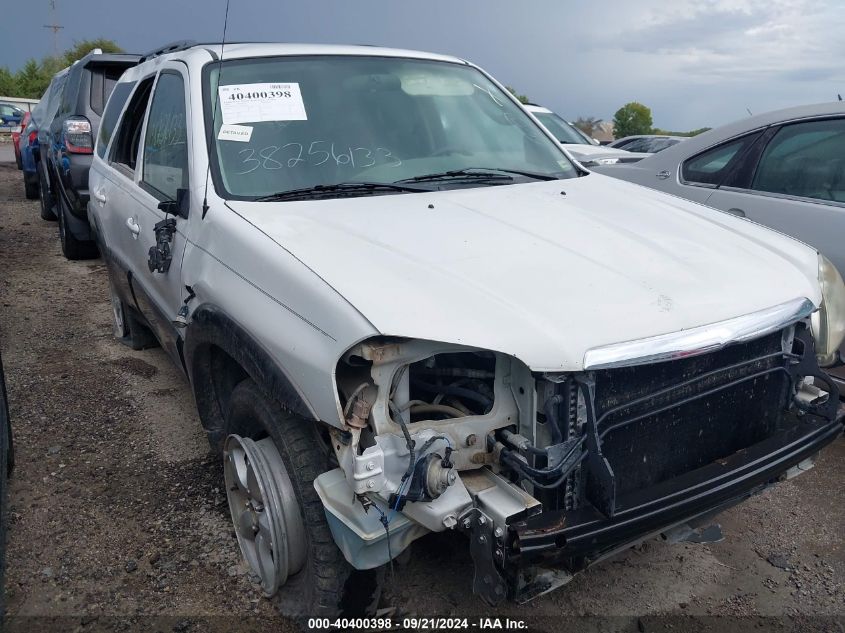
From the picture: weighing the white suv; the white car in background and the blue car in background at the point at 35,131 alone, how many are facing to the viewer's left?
0

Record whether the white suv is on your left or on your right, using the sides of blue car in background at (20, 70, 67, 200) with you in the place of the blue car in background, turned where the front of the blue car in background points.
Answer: on your right

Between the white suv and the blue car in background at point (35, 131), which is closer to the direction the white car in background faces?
the white suv

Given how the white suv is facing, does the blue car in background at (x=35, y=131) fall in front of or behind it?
behind

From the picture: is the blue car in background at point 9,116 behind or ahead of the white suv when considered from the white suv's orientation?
behind

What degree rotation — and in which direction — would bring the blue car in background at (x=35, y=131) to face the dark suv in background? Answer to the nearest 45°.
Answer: approximately 135° to its right

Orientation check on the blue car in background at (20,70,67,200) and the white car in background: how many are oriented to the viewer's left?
0

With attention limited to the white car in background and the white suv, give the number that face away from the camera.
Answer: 0

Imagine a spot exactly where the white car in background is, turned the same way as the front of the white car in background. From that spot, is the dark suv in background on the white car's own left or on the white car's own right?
on the white car's own right

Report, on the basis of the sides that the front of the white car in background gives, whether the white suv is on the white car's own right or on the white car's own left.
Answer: on the white car's own right

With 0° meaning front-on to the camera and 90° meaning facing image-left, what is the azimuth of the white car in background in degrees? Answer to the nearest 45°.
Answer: approximately 315°

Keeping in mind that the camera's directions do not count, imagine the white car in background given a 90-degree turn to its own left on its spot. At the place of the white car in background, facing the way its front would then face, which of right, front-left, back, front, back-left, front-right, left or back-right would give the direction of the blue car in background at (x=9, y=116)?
left

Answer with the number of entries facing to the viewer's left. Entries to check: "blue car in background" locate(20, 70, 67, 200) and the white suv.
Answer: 0

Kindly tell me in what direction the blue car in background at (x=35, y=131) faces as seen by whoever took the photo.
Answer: facing away from the viewer and to the right of the viewer

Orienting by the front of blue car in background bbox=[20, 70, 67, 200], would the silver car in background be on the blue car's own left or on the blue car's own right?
on the blue car's own right

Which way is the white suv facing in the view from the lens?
facing the viewer and to the right of the viewer
